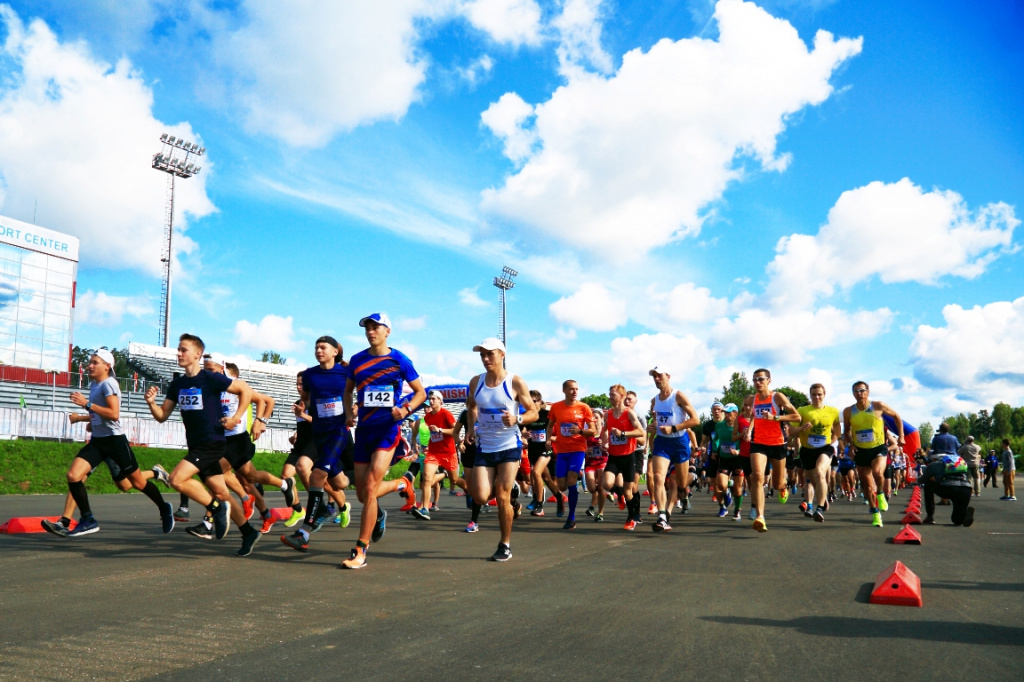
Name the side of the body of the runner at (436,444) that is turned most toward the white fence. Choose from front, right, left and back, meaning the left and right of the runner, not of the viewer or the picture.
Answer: right

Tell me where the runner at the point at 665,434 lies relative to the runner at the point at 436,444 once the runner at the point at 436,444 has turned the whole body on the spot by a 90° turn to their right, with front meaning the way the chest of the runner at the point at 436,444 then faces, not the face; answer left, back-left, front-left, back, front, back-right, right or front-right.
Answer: back

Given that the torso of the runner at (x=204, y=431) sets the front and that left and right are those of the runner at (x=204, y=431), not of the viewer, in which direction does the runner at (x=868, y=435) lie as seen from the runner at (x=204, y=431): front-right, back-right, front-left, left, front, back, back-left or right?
back-left

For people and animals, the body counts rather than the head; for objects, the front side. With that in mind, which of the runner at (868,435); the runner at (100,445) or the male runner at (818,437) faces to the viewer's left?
the runner at (100,445)

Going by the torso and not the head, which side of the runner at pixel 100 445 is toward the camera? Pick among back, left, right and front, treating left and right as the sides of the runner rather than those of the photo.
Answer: left

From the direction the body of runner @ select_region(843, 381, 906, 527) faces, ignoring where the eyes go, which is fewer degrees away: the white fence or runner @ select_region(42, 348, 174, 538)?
the runner

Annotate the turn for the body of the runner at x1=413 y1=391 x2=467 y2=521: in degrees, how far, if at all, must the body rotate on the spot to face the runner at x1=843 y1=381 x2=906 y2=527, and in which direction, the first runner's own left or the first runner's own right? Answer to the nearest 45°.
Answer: approximately 135° to the first runner's own left

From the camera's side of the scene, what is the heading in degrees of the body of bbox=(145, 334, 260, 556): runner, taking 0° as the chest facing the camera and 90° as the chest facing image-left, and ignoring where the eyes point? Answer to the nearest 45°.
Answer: approximately 45°

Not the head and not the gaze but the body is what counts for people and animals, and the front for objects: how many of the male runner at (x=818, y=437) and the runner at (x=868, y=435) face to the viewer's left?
0

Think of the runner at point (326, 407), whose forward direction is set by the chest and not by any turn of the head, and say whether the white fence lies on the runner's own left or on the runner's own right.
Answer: on the runner's own right
